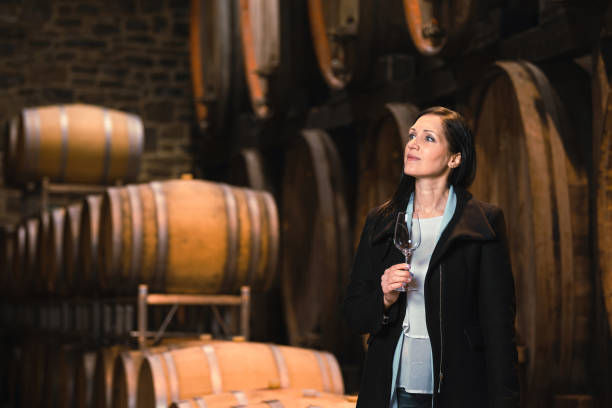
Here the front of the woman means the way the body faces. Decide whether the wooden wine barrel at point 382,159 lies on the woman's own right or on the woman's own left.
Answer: on the woman's own right

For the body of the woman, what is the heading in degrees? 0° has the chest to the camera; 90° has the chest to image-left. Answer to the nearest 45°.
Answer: approximately 45°

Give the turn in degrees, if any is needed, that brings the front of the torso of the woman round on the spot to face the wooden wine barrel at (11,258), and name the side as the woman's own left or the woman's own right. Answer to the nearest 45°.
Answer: approximately 90° to the woman's own right

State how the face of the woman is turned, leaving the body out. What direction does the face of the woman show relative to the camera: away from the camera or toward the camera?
toward the camera

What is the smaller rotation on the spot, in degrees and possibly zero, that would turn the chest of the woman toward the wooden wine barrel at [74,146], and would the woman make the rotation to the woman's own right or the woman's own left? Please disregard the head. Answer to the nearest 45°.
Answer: approximately 90° to the woman's own right

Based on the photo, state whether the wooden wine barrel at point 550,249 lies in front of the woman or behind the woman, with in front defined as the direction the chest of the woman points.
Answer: behind

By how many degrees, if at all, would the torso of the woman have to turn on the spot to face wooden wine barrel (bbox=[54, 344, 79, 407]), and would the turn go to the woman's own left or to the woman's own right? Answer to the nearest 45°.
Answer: approximately 90° to the woman's own right

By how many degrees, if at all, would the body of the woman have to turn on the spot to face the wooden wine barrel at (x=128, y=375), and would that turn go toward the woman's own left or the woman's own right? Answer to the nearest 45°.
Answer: approximately 90° to the woman's own right

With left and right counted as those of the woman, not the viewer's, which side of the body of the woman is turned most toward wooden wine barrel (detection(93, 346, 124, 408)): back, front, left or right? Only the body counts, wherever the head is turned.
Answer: right
